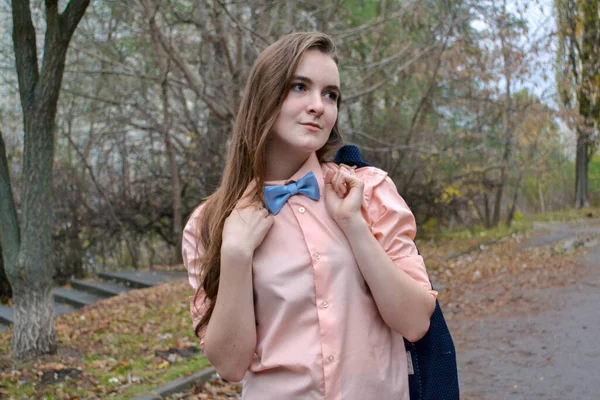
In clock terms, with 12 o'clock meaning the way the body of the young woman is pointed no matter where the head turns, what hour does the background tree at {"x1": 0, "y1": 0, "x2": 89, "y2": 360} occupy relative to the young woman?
The background tree is roughly at 5 o'clock from the young woman.

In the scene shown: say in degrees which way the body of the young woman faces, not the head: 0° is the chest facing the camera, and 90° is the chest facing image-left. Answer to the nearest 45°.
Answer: approximately 0°

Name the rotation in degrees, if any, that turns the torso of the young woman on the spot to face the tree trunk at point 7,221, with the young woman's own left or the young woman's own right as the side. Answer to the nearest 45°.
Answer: approximately 135° to the young woman's own right

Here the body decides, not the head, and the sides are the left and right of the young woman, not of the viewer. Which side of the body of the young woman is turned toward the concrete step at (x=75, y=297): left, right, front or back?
back

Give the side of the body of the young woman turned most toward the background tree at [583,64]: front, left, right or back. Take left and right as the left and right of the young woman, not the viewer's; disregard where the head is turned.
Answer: back

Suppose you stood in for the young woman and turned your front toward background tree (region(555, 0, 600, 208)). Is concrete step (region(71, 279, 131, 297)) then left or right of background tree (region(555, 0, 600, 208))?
left

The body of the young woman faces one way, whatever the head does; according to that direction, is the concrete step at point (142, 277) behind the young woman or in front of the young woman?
behind

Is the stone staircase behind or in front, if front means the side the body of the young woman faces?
behind
